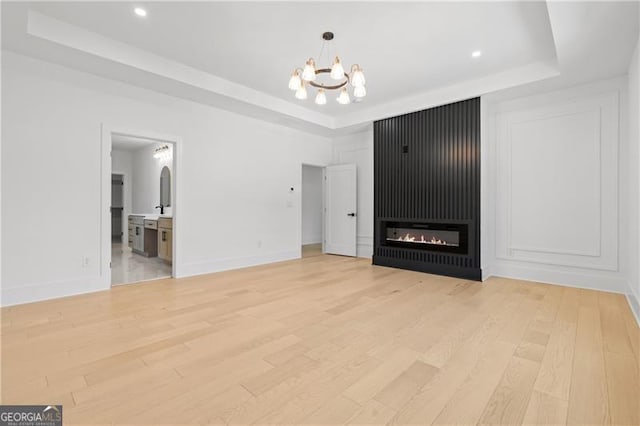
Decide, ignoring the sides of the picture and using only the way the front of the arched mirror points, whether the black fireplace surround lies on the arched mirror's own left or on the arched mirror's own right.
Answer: on the arched mirror's own left

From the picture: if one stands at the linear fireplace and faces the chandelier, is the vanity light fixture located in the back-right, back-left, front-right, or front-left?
front-right

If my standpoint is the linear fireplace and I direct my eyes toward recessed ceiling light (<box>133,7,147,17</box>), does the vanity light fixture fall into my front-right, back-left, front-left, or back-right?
front-right

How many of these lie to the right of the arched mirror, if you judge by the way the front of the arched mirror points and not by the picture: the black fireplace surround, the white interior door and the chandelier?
0

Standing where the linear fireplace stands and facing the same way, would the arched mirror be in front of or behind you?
in front

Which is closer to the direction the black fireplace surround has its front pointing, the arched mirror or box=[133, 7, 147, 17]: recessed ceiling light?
the recessed ceiling light

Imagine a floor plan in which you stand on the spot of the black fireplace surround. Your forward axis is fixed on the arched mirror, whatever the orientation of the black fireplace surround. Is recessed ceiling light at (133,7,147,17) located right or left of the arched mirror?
left

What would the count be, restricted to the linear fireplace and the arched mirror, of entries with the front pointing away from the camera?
0

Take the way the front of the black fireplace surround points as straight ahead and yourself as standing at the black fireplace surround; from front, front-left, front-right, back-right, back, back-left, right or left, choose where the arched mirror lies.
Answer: front-right

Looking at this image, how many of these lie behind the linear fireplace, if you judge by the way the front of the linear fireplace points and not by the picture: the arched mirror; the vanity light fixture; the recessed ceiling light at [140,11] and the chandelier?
0

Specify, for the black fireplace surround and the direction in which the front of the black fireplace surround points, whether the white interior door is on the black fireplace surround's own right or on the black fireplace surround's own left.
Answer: on the black fireplace surround's own right

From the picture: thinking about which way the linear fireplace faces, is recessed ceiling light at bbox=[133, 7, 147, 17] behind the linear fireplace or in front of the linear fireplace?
in front

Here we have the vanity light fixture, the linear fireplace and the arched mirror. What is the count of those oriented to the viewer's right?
0

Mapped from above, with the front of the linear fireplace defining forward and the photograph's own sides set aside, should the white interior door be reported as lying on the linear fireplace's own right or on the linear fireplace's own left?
on the linear fireplace's own right

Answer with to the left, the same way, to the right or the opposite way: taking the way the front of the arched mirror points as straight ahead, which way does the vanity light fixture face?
the same way

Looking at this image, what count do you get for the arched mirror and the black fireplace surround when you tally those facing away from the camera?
0

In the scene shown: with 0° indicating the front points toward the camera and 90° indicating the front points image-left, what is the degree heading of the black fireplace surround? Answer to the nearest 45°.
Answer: approximately 45°

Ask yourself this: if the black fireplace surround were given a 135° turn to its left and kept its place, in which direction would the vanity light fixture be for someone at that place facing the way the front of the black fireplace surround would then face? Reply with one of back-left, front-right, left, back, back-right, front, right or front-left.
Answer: back

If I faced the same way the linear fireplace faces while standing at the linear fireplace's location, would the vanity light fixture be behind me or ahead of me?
ahead
